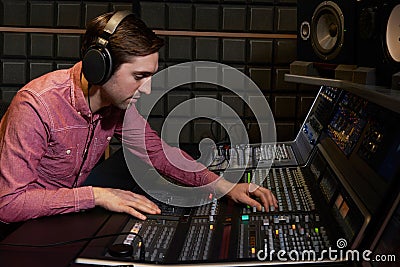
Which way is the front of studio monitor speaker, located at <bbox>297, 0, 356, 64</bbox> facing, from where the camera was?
facing the viewer and to the left of the viewer

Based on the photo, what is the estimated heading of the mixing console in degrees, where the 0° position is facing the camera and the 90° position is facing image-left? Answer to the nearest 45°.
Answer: approximately 90°

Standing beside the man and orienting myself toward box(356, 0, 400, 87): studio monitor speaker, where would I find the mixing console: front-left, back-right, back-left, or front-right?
front-right

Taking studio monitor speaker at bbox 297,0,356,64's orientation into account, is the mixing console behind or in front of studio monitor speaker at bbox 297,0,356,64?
in front

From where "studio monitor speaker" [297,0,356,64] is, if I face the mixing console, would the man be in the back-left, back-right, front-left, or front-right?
front-right

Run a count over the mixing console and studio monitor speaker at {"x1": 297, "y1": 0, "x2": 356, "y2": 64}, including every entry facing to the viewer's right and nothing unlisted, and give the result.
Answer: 0

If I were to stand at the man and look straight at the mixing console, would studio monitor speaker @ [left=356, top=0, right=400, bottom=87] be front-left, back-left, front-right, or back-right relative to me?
front-left

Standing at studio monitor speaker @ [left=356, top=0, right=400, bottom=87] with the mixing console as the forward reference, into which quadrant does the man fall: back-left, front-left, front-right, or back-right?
front-right

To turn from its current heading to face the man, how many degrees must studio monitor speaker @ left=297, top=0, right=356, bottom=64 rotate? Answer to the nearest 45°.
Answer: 0° — it already faces them
